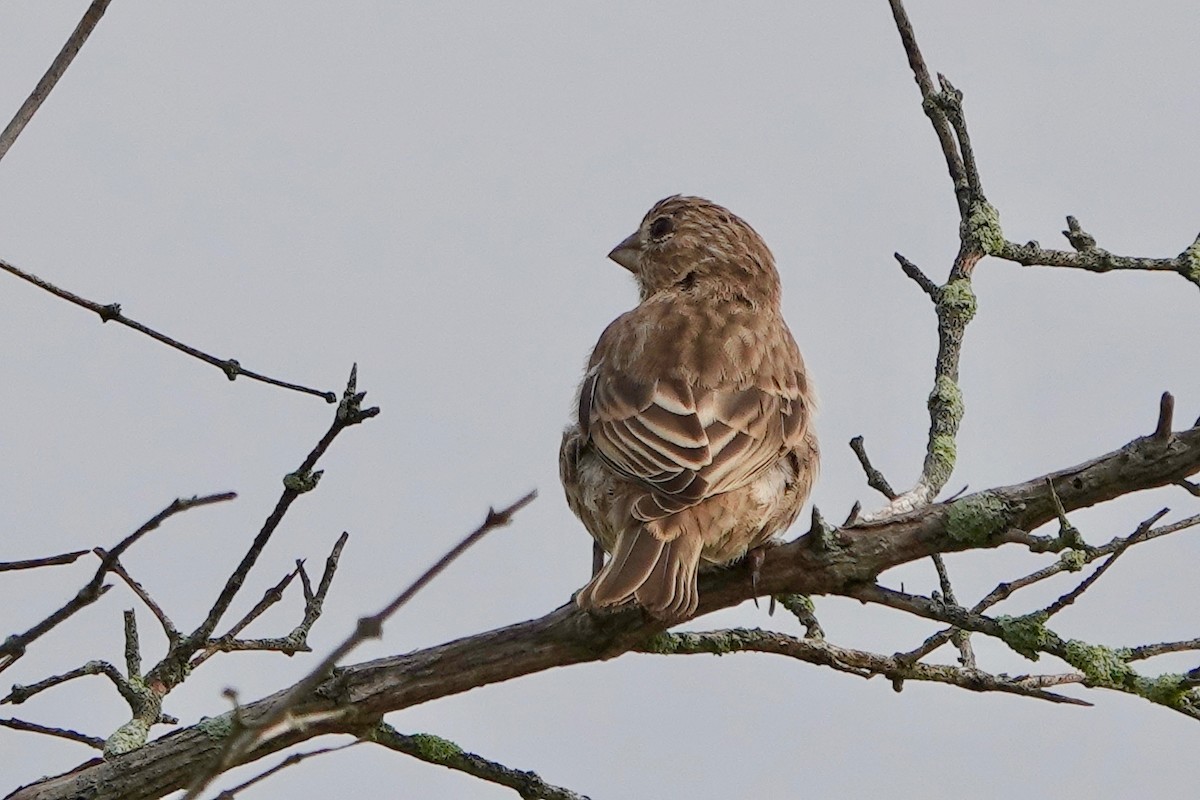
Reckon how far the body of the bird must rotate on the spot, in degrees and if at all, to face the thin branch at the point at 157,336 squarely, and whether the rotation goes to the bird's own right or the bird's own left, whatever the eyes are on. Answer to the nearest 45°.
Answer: approximately 135° to the bird's own left

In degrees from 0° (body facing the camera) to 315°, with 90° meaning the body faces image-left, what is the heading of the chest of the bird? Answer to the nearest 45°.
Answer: approximately 180°

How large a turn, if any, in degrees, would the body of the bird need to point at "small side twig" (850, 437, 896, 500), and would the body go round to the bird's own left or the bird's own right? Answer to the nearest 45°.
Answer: approximately 90° to the bird's own right

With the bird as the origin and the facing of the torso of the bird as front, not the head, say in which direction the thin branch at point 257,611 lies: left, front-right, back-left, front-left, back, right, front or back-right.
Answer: back-left

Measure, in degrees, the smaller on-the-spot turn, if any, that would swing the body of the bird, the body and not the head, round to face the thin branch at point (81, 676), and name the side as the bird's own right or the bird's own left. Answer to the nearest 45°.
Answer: approximately 135° to the bird's own left

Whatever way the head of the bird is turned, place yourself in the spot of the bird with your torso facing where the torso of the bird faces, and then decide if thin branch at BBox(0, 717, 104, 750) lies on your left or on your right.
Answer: on your left

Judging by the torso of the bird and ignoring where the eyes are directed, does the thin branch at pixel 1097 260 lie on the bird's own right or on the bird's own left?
on the bird's own right

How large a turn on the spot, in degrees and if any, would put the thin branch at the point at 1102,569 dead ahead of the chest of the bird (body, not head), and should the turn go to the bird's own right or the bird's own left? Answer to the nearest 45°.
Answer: approximately 135° to the bird's own right
